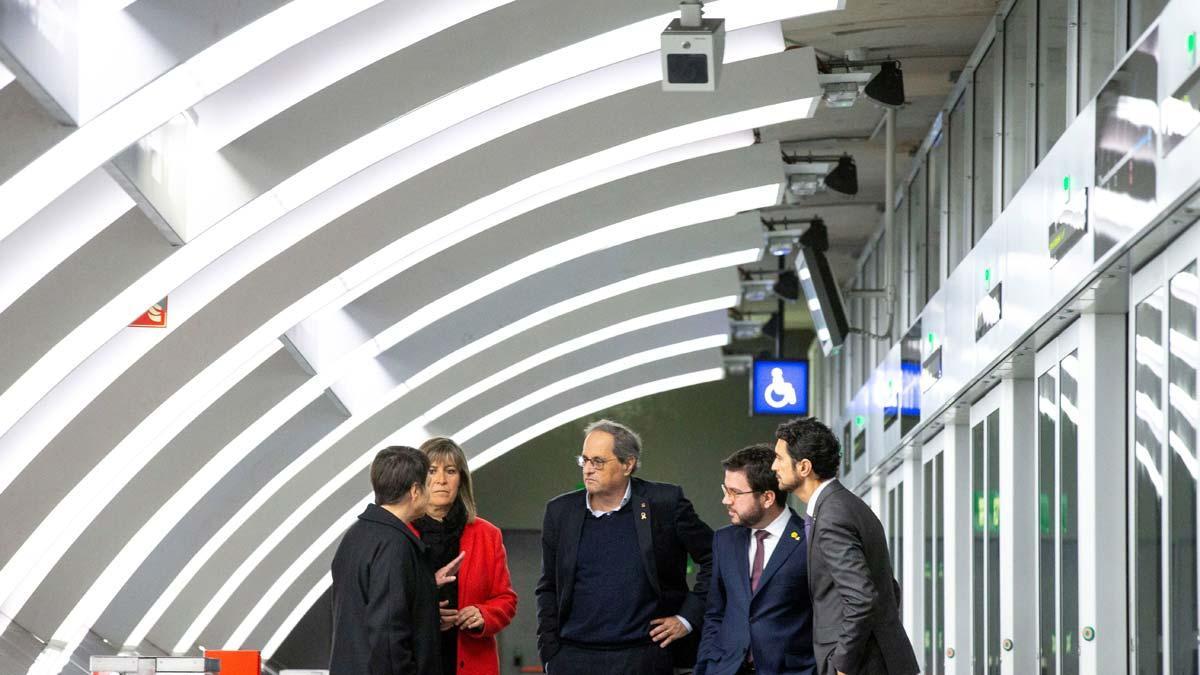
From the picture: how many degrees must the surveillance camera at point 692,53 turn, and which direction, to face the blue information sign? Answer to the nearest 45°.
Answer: approximately 180°

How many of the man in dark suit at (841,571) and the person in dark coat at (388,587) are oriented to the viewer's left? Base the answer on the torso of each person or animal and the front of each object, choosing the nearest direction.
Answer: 1

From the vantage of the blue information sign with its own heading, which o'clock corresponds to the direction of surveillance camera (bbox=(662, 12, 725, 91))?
The surveillance camera is roughly at 12 o'clock from the blue information sign.

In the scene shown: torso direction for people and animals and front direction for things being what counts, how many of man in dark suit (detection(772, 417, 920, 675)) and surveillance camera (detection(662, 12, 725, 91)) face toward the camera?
1

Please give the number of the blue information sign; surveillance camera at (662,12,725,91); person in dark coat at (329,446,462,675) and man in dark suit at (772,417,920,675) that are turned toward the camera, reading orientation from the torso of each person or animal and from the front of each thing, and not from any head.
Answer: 2

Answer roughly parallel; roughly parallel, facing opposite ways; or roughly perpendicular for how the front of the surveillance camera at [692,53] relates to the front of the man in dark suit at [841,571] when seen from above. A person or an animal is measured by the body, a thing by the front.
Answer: roughly perpendicular

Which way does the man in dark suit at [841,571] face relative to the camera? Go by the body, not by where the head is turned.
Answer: to the viewer's left

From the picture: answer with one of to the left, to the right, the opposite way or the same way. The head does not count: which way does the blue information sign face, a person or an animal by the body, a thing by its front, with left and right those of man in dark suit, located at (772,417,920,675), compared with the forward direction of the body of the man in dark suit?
to the left

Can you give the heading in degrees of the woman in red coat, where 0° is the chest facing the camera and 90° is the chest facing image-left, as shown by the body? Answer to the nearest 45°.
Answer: approximately 45°
